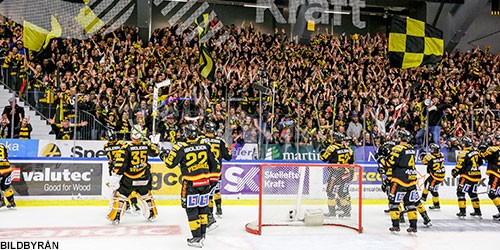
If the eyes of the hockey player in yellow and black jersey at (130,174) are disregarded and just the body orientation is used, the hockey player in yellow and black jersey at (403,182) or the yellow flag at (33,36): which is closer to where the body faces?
the yellow flag

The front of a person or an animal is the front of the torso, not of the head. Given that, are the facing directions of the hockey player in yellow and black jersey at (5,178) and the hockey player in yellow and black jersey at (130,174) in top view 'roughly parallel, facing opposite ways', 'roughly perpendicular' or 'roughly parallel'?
roughly parallel

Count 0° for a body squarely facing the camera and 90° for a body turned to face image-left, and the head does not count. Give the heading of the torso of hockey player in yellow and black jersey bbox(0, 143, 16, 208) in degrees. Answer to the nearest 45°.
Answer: approximately 180°

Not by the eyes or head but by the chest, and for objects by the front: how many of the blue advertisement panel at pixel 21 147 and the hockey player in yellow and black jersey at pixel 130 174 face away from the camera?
1

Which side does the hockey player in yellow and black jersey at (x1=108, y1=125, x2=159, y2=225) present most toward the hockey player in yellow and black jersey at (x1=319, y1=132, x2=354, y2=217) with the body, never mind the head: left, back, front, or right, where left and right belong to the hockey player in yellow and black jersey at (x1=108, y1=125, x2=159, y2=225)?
right

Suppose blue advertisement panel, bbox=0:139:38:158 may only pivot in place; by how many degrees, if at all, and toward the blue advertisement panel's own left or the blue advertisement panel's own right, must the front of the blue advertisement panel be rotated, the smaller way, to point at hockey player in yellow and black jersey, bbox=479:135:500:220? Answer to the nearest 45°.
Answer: approximately 45° to the blue advertisement panel's own left

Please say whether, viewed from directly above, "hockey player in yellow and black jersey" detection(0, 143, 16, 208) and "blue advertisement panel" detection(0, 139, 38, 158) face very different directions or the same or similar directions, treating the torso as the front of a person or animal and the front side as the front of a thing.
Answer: very different directions

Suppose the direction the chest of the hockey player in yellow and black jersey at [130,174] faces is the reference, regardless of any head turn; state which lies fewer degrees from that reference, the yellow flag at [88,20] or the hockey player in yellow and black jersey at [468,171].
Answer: the yellow flag

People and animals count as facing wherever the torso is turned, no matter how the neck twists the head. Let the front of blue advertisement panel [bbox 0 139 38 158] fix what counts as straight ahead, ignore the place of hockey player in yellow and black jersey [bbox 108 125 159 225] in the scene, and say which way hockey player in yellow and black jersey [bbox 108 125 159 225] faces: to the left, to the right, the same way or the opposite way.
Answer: the opposite way

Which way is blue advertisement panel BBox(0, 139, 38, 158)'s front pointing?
toward the camera

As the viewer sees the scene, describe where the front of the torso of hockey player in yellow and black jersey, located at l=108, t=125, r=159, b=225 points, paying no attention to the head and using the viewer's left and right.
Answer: facing away from the viewer

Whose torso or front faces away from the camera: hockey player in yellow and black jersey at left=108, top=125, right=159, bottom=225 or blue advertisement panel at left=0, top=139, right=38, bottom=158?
the hockey player in yellow and black jersey

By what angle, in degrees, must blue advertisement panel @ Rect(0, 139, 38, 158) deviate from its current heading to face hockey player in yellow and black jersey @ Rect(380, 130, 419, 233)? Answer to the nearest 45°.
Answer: approximately 45° to its left

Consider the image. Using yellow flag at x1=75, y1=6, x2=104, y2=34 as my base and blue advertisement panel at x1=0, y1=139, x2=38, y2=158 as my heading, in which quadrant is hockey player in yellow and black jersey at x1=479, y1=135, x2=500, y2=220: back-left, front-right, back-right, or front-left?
front-left

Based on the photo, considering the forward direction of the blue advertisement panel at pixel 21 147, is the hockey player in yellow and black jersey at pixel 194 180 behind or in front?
in front

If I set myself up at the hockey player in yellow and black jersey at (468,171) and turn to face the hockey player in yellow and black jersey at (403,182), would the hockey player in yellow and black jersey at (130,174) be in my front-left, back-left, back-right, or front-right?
front-right

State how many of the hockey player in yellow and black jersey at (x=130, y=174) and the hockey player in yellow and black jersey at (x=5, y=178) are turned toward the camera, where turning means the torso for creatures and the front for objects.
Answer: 0
